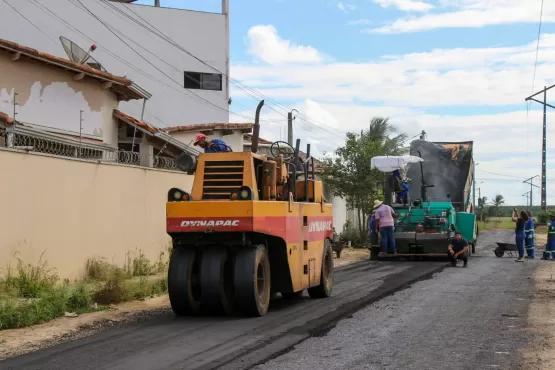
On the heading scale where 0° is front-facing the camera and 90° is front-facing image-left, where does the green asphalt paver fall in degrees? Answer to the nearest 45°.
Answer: approximately 180°

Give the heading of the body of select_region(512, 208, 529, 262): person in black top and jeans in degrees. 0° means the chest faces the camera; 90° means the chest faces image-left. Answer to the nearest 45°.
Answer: approximately 90°

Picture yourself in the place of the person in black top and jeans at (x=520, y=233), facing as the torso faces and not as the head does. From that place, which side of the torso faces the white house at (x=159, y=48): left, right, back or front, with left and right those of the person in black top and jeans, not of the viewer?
front

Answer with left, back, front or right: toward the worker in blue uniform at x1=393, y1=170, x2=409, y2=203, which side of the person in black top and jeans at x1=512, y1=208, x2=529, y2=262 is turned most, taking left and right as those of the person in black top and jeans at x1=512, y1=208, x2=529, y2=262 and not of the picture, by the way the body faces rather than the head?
front

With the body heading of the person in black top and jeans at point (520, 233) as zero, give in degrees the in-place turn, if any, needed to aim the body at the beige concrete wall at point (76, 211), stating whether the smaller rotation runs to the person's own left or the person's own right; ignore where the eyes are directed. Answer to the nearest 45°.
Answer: approximately 45° to the person's own left

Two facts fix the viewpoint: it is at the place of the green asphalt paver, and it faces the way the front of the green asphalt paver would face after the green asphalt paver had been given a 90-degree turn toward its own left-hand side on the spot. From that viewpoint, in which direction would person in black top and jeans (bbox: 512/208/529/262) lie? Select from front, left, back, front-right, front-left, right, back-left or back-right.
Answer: back
